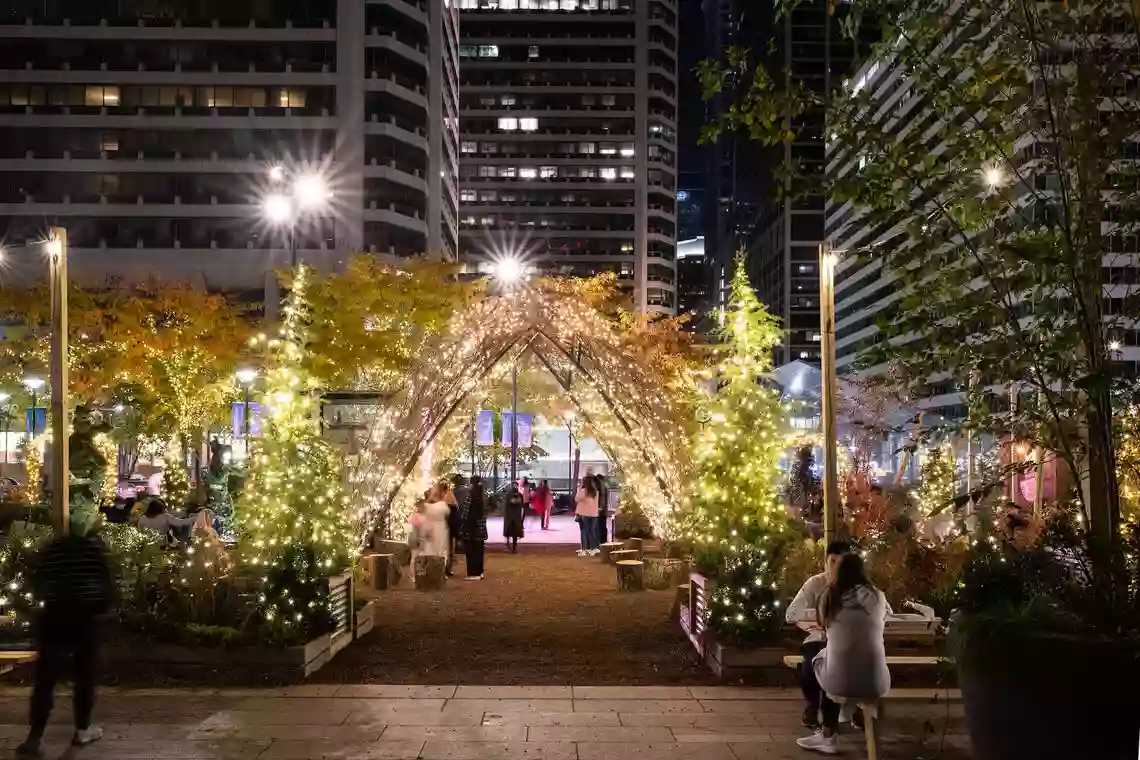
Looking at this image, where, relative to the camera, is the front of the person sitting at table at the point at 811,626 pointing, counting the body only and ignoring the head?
toward the camera

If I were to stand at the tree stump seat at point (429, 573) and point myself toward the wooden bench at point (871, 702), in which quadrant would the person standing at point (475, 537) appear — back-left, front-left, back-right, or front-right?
back-left

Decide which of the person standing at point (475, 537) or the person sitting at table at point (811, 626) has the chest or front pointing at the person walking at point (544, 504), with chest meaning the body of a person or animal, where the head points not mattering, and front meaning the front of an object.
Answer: the person standing at point (475, 537)

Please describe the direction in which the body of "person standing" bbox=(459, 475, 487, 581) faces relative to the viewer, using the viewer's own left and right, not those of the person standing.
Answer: facing away from the viewer

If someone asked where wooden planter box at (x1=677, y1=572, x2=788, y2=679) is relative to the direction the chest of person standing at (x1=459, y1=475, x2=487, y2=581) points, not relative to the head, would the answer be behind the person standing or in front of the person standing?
behind

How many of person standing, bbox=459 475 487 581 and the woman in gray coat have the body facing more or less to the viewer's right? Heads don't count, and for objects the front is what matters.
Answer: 0

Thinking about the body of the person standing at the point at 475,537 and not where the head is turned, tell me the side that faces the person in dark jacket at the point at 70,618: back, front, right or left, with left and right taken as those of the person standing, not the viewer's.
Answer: back

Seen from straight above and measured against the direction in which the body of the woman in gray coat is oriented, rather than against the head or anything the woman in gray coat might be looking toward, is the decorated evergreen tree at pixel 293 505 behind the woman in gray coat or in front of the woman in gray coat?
in front

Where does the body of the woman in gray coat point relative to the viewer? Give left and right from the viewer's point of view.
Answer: facing away from the viewer and to the left of the viewer

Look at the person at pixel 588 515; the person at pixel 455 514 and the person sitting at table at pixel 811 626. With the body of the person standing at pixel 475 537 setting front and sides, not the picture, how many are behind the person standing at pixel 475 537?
1
